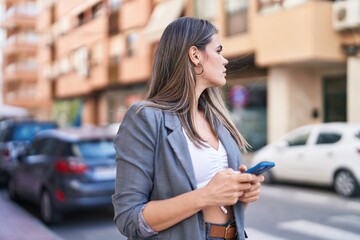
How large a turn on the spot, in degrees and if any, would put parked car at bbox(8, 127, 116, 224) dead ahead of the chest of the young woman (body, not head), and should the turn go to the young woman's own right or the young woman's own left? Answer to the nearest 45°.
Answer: approximately 135° to the young woman's own left

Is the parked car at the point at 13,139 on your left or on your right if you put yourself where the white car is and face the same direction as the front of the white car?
on your left

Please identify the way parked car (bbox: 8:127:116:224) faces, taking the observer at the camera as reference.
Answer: facing away from the viewer and to the left of the viewer

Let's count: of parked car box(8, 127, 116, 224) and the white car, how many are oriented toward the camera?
0

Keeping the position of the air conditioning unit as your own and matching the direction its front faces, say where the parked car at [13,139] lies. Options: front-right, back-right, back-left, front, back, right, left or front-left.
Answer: front

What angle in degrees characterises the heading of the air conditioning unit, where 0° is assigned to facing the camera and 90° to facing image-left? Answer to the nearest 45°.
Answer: approximately 45°

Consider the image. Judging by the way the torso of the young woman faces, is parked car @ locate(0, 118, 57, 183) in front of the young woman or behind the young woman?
behind

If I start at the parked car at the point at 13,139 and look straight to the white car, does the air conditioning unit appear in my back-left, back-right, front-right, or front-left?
front-left

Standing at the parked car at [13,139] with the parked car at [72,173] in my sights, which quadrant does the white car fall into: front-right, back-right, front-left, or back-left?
front-left

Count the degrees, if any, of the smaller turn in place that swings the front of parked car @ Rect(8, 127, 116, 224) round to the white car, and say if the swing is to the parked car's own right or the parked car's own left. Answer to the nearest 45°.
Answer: approximately 135° to the parked car's own right

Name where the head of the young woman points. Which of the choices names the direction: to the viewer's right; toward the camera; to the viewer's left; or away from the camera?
to the viewer's right

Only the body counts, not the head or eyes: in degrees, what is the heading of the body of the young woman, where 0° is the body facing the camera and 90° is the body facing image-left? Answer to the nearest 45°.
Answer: approximately 315°

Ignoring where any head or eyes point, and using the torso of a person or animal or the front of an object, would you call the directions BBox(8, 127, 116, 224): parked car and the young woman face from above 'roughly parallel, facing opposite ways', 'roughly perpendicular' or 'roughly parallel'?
roughly parallel, facing opposite ways
